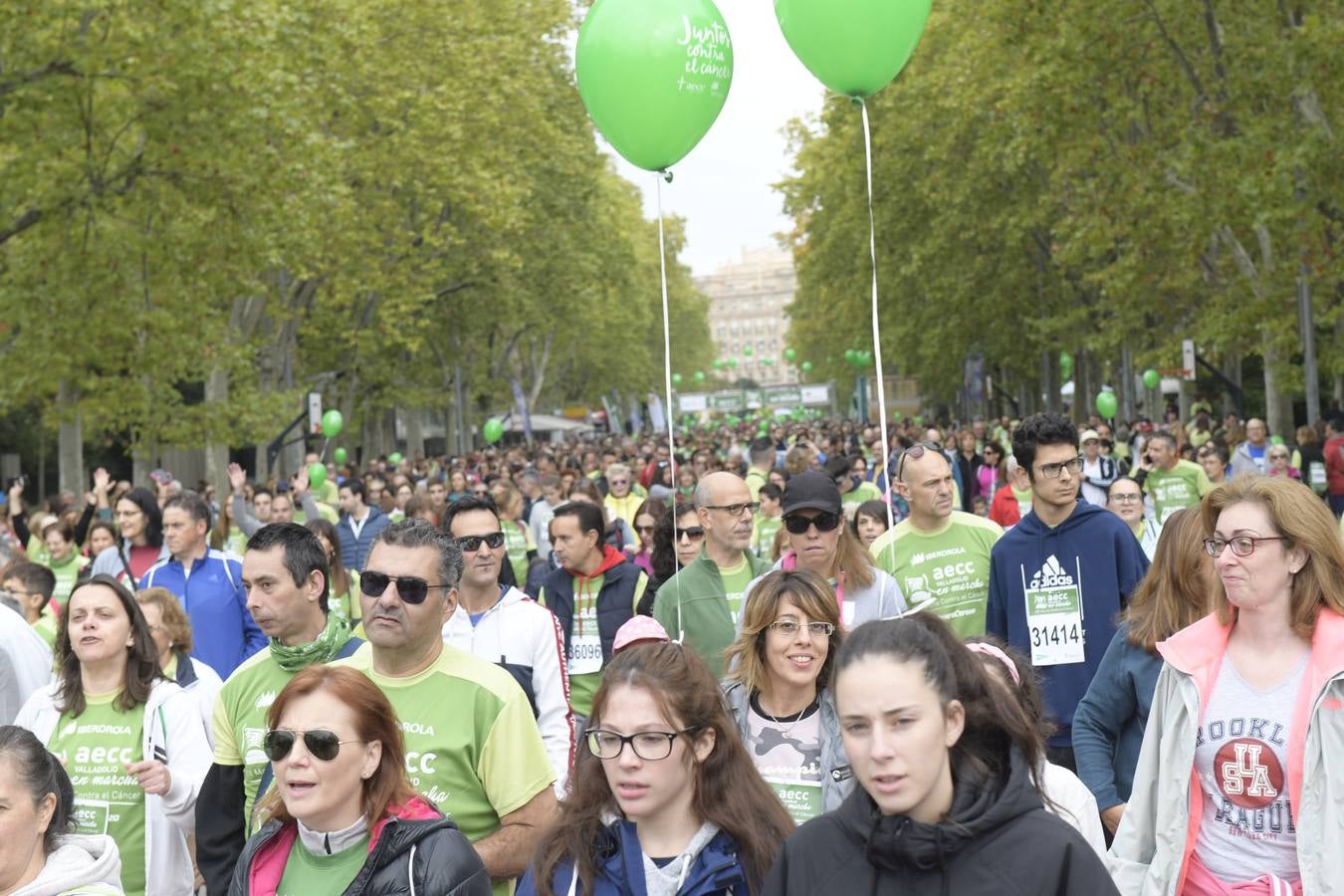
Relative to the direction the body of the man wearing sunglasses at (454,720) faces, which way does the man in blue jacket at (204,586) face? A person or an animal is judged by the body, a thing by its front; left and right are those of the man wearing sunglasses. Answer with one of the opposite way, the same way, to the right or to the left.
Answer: the same way

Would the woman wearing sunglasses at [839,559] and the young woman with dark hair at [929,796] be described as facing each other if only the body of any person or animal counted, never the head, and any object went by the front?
no

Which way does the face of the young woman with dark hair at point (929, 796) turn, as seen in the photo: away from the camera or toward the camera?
toward the camera

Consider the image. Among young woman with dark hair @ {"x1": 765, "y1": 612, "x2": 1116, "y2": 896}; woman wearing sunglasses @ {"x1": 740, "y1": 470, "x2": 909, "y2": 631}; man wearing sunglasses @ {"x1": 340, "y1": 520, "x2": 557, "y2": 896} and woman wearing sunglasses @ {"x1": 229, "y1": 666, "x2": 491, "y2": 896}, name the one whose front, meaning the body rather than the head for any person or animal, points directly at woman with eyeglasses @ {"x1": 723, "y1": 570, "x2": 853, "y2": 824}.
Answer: woman wearing sunglasses @ {"x1": 740, "y1": 470, "x2": 909, "y2": 631}

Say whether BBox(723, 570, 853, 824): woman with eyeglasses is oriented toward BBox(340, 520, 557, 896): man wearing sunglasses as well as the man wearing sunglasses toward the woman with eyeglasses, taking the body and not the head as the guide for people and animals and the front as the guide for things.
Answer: no

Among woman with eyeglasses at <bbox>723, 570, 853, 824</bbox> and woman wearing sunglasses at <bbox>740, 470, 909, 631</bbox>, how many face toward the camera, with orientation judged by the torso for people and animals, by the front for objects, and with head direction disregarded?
2

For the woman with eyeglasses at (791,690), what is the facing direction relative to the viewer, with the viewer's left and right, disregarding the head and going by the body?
facing the viewer

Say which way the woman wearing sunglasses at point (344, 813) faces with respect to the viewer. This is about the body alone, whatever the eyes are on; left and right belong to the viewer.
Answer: facing the viewer and to the left of the viewer

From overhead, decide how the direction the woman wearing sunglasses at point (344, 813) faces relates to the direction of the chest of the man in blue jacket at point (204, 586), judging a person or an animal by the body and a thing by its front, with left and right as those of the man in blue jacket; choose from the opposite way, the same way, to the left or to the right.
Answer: the same way

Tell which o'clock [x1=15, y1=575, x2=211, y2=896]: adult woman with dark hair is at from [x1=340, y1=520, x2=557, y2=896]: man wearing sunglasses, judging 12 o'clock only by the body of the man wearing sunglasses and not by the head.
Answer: The adult woman with dark hair is roughly at 3 o'clock from the man wearing sunglasses.

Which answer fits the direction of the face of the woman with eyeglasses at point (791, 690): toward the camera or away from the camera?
toward the camera

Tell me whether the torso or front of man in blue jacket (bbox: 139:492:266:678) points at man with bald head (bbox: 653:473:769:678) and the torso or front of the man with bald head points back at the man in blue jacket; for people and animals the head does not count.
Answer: no

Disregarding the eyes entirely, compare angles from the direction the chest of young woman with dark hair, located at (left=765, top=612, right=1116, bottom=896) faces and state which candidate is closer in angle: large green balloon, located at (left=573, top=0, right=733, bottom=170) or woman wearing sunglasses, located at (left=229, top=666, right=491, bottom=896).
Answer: the woman wearing sunglasses

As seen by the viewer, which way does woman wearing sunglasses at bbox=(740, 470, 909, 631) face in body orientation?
toward the camera
